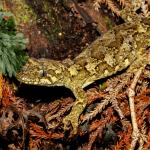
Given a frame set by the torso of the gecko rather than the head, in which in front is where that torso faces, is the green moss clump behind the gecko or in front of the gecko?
in front

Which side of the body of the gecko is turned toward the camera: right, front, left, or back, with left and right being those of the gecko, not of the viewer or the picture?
left
